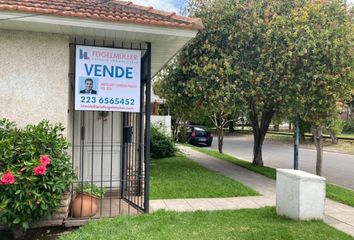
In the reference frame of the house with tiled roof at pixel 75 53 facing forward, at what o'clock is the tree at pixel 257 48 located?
The tree is roughly at 8 o'clock from the house with tiled roof.

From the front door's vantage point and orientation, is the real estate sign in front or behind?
in front

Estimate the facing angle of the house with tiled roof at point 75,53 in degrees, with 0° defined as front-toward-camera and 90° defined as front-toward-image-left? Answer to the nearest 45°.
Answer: approximately 0°

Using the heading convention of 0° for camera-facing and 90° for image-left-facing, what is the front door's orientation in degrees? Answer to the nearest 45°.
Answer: approximately 0°

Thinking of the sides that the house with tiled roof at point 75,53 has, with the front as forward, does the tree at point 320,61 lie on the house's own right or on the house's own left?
on the house's own left

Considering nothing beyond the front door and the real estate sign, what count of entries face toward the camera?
2

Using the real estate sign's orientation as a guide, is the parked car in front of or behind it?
behind

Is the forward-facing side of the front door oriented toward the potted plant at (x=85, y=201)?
yes
